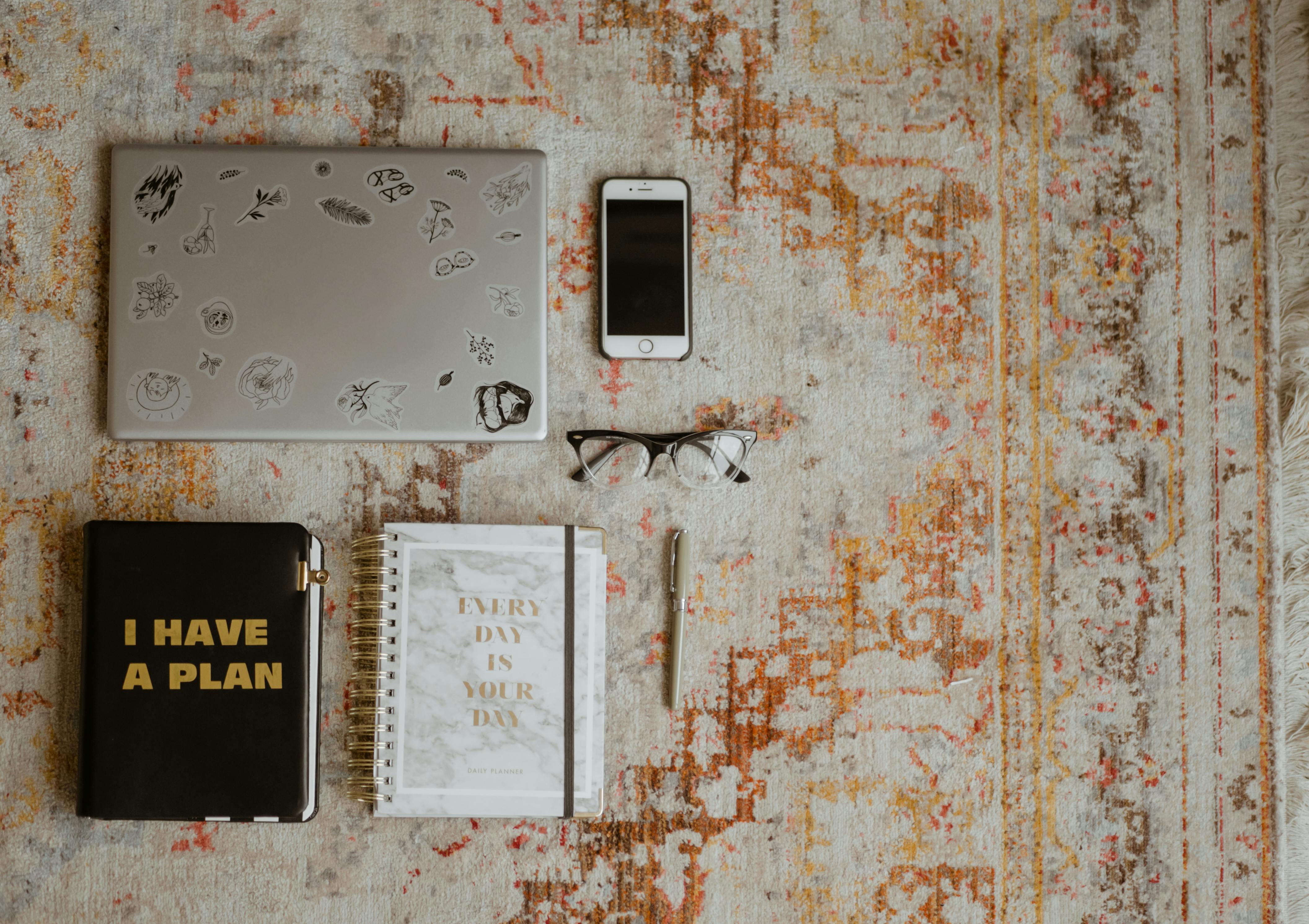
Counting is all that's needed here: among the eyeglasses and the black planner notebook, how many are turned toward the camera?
2

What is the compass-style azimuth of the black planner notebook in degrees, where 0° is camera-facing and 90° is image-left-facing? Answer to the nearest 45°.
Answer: approximately 0°
